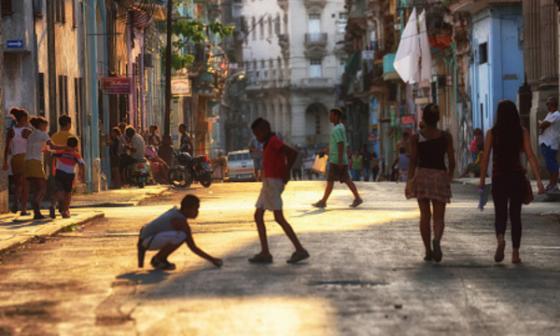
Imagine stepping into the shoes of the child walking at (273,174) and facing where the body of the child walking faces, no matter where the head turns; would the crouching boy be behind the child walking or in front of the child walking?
in front

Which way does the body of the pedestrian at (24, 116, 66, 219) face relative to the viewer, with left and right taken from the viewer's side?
facing to the right of the viewer

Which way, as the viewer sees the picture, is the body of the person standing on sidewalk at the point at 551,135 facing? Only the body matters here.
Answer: to the viewer's left

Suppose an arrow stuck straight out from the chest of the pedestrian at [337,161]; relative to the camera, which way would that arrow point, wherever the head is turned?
to the viewer's left

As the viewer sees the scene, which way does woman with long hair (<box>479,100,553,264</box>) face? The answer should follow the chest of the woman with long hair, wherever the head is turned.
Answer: away from the camera

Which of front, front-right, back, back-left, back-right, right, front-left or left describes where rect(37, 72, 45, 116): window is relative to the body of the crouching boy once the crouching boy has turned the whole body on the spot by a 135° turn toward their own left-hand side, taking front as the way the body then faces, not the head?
front-right

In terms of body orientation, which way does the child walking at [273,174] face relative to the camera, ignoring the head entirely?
to the viewer's left

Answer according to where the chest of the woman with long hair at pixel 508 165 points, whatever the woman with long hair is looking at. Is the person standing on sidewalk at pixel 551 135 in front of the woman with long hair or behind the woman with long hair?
in front

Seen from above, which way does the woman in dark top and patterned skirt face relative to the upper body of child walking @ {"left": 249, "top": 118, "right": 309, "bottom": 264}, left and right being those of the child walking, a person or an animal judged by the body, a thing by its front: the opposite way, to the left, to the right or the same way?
to the right

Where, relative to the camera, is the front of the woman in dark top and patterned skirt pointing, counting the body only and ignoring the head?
away from the camera

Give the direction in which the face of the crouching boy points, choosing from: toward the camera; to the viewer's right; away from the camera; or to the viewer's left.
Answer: to the viewer's right
